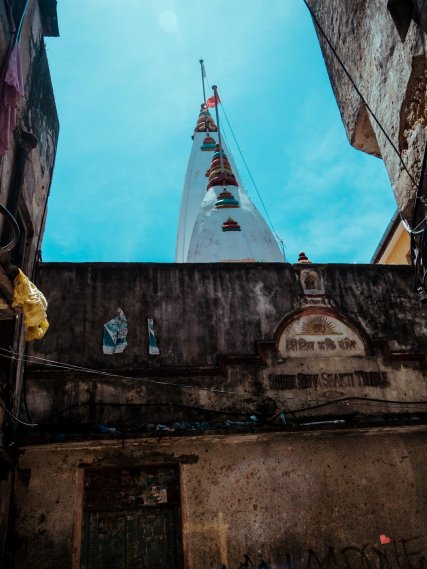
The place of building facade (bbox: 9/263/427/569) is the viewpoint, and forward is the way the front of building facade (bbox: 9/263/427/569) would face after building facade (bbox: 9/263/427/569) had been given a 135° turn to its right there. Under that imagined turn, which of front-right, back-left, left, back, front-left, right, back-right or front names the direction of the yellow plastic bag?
left

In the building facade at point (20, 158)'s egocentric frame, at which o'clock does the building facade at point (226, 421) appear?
the building facade at point (226, 421) is roughly at 11 o'clock from the building facade at point (20, 158).

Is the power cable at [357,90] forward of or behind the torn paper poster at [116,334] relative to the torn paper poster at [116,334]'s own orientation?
forward

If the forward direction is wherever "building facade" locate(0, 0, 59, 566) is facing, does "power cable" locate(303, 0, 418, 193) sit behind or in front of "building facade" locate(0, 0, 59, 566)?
in front

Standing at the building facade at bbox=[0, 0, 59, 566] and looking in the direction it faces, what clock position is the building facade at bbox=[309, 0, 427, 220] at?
the building facade at bbox=[309, 0, 427, 220] is roughly at 1 o'clock from the building facade at bbox=[0, 0, 59, 566].

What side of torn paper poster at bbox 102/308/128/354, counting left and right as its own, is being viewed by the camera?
front

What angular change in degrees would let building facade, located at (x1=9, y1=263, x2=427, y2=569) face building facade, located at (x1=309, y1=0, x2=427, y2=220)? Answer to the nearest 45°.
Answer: approximately 45° to its left

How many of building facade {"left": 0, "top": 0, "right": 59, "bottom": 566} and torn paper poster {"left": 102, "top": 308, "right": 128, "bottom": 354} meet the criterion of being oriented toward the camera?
1

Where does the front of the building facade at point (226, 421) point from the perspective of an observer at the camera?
facing the viewer

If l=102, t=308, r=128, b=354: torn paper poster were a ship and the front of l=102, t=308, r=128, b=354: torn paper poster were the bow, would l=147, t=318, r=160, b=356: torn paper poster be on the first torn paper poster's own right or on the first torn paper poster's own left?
on the first torn paper poster's own left

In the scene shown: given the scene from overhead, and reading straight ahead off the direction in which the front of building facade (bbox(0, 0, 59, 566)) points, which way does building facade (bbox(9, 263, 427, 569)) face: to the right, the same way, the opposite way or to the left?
to the right

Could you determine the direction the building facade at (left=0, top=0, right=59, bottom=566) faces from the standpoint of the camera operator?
facing to the right of the viewer
